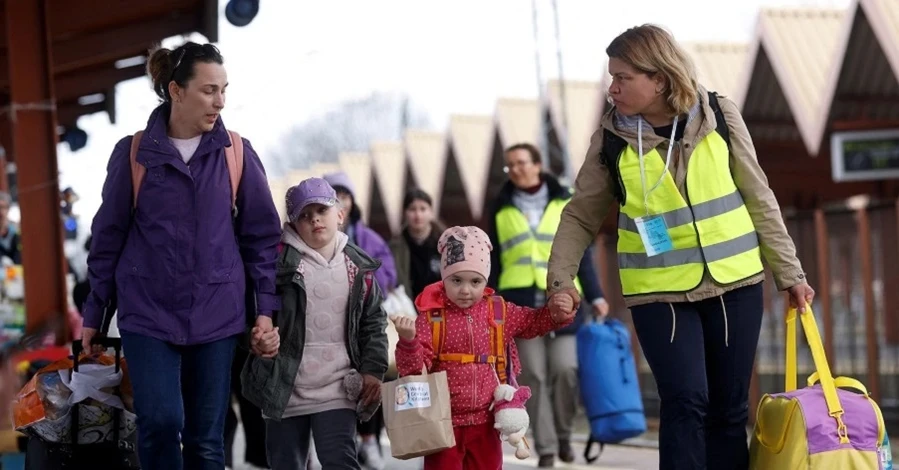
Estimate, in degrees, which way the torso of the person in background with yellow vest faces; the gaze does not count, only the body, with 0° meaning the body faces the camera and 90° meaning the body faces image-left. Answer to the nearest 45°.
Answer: approximately 0°

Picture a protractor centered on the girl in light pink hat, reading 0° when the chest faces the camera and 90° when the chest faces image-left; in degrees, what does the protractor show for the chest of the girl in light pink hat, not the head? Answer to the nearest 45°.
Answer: approximately 0°

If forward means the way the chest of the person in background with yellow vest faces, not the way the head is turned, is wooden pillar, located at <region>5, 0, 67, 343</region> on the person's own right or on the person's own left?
on the person's own right
